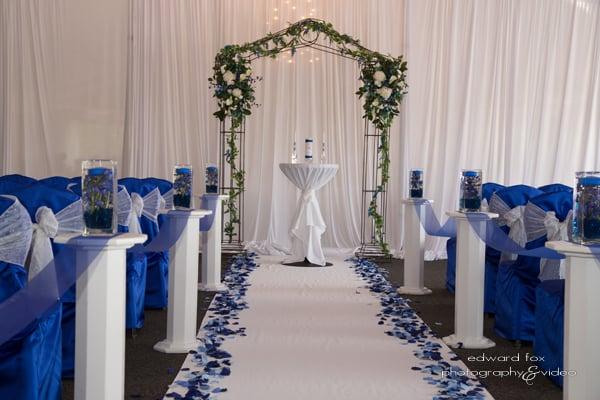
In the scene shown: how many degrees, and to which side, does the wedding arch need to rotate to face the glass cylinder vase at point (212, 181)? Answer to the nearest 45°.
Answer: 0° — it already faces it

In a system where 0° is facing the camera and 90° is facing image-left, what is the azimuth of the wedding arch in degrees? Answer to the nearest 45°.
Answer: approximately 0°

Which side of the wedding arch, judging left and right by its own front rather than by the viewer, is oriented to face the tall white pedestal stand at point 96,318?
front

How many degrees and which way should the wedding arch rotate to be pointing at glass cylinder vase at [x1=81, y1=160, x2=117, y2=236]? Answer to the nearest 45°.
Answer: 0° — it already faces it

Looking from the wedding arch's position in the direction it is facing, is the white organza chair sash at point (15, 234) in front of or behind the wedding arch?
in front

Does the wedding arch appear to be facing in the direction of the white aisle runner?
yes

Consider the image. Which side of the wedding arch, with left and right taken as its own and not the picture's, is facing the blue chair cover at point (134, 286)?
front
